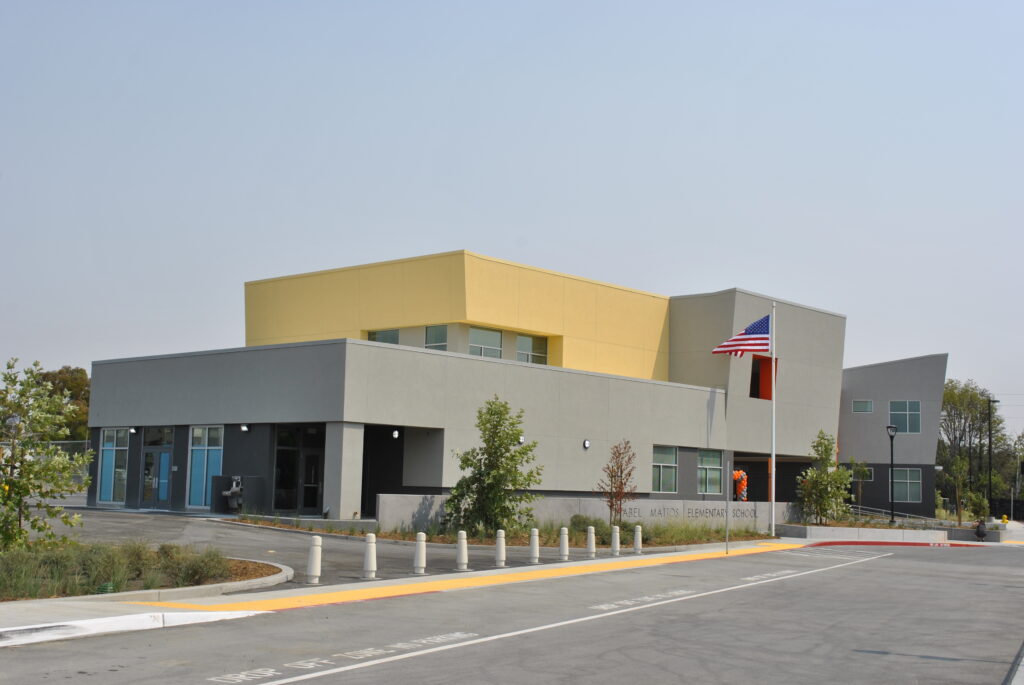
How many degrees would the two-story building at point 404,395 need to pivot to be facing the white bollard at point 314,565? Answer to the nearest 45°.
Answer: approximately 45° to its right

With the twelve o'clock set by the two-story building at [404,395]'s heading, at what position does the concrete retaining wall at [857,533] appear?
The concrete retaining wall is roughly at 10 o'clock from the two-story building.

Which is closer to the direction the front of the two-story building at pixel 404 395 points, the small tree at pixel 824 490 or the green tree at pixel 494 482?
the green tree

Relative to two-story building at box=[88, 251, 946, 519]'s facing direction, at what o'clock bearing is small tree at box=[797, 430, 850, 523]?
The small tree is roughly at 10 o'clock from the two-story building.

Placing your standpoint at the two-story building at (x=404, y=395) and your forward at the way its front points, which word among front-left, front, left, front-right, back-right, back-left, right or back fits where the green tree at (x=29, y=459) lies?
front-right
